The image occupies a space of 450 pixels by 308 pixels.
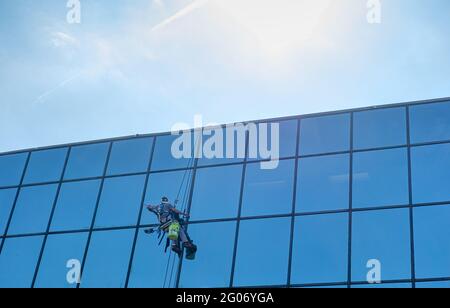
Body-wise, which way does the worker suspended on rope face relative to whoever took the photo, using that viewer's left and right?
facing away from the viewer
